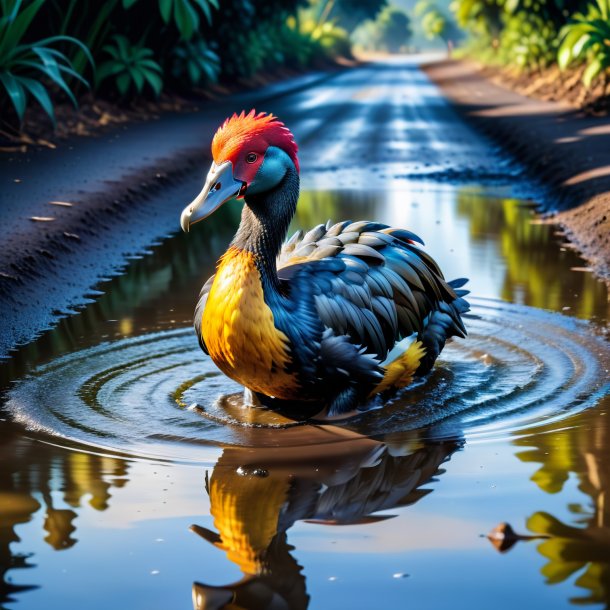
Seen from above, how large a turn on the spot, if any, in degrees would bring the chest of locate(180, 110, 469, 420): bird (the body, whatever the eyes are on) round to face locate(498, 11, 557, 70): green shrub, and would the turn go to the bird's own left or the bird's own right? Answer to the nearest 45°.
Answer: approximately 135° to the bird's own right

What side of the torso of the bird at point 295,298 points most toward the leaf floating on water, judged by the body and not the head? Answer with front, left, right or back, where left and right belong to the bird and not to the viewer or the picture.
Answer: left

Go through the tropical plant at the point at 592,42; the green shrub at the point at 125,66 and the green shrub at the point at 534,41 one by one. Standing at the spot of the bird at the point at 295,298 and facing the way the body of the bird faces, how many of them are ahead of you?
0

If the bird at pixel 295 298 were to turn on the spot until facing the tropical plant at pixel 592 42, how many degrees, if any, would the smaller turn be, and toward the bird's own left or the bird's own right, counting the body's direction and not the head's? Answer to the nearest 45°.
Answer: approximately 135° to the bird's own right

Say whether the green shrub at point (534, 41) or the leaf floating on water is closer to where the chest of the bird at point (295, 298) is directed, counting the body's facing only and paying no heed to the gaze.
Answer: the leaf floating on water

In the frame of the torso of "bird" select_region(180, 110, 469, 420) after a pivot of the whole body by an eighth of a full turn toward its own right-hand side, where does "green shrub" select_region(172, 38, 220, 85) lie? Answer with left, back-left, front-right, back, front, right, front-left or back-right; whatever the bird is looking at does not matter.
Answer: right

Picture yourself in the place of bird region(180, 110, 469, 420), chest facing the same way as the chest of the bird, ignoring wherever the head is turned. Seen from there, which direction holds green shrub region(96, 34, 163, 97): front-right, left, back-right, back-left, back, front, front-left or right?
back-right

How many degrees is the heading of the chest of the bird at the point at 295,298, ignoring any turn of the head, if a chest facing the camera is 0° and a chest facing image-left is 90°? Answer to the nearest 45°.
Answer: approximately 45°

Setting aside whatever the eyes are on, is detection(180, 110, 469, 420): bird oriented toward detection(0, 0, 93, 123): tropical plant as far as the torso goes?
no

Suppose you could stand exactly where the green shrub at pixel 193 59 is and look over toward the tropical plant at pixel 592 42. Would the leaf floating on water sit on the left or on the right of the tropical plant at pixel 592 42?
right

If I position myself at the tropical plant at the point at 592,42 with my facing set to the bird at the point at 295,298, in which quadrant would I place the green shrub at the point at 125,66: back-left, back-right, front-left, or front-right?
front-right

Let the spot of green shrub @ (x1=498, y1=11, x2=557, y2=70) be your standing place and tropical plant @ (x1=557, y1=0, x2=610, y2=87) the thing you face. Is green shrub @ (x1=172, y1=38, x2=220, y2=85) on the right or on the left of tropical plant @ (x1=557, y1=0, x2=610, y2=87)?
right
